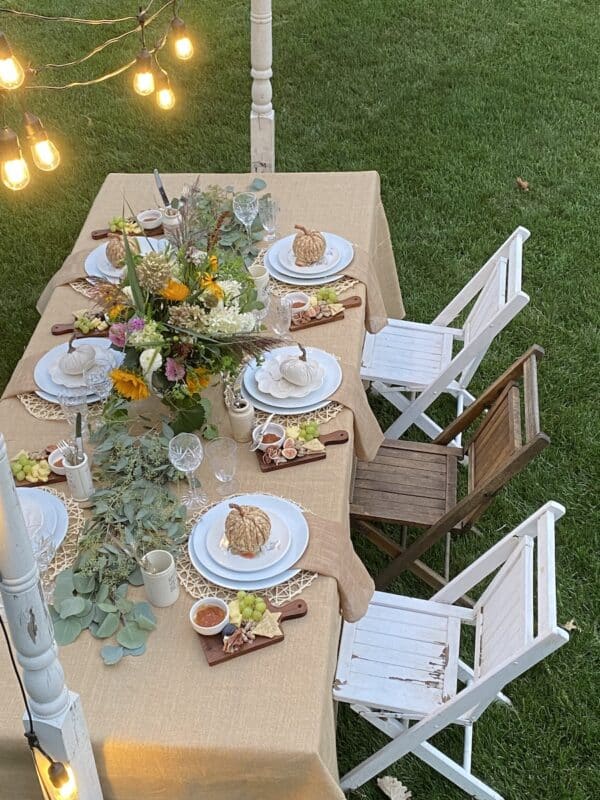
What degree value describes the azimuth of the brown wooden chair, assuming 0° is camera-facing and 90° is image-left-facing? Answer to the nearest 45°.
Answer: approximately 90°

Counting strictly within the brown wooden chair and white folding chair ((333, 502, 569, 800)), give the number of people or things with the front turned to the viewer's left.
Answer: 2

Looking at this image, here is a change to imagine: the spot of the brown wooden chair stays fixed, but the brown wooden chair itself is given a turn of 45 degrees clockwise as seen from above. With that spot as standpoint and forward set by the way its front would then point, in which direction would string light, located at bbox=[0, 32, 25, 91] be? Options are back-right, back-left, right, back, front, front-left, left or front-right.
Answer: front-left

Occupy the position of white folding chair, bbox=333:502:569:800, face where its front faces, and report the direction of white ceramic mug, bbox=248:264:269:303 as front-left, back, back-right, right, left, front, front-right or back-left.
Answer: front-right

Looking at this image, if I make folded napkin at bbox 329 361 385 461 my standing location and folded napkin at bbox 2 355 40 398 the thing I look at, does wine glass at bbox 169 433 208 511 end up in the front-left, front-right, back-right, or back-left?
front-left

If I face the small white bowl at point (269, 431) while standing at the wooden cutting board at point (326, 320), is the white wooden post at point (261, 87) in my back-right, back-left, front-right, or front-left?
back-right

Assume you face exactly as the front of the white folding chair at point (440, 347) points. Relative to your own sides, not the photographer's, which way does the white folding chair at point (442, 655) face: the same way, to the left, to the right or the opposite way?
the same way

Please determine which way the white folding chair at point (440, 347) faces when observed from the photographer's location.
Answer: facing to the left of the viewer

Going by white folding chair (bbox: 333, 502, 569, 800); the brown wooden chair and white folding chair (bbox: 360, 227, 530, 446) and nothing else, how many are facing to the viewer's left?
3

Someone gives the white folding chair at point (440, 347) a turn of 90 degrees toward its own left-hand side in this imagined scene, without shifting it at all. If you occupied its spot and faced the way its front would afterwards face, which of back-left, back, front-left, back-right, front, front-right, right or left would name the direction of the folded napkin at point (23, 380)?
front-right

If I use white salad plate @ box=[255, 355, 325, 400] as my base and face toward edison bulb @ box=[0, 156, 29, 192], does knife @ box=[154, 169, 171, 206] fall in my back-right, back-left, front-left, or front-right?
front-right

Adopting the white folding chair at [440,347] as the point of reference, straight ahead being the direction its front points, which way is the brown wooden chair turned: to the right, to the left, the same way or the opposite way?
the same way

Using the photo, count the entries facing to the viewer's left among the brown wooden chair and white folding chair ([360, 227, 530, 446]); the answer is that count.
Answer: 2

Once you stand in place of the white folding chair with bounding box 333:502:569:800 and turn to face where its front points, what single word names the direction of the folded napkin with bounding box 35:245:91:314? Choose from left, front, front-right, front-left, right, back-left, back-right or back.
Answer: front-right

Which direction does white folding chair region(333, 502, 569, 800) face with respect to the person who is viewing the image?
facing to the left of the viewer

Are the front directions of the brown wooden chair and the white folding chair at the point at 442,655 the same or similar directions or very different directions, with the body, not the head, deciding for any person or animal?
same or similar directions
